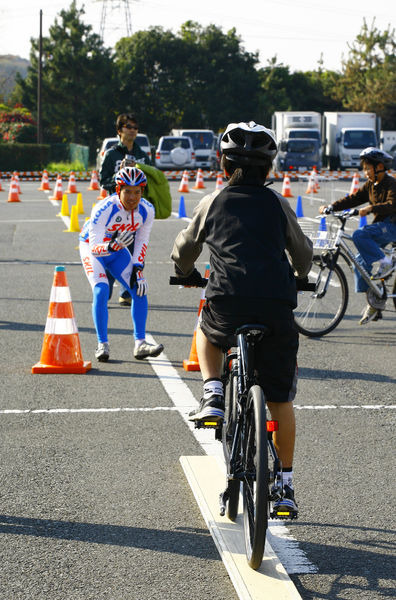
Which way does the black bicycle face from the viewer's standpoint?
away from the camera

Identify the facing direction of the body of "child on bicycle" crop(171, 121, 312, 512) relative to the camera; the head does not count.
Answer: away from the camera

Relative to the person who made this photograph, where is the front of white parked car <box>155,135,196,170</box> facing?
facing away from the viewer

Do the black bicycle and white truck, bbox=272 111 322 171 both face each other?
yes

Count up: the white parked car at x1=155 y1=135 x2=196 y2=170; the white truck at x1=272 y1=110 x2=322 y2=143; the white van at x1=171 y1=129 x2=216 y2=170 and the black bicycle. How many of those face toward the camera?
2

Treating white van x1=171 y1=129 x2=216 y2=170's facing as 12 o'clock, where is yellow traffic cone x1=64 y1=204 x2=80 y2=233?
The yellow traffic cone is roughly at 12 o'clock from the white van.

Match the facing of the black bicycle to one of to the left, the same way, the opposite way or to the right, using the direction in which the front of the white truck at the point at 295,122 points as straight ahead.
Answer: the opposite way

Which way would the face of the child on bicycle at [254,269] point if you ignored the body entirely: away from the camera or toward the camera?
away from the camera

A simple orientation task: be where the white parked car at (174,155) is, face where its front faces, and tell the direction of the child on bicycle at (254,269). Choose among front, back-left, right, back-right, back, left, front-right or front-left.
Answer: back
